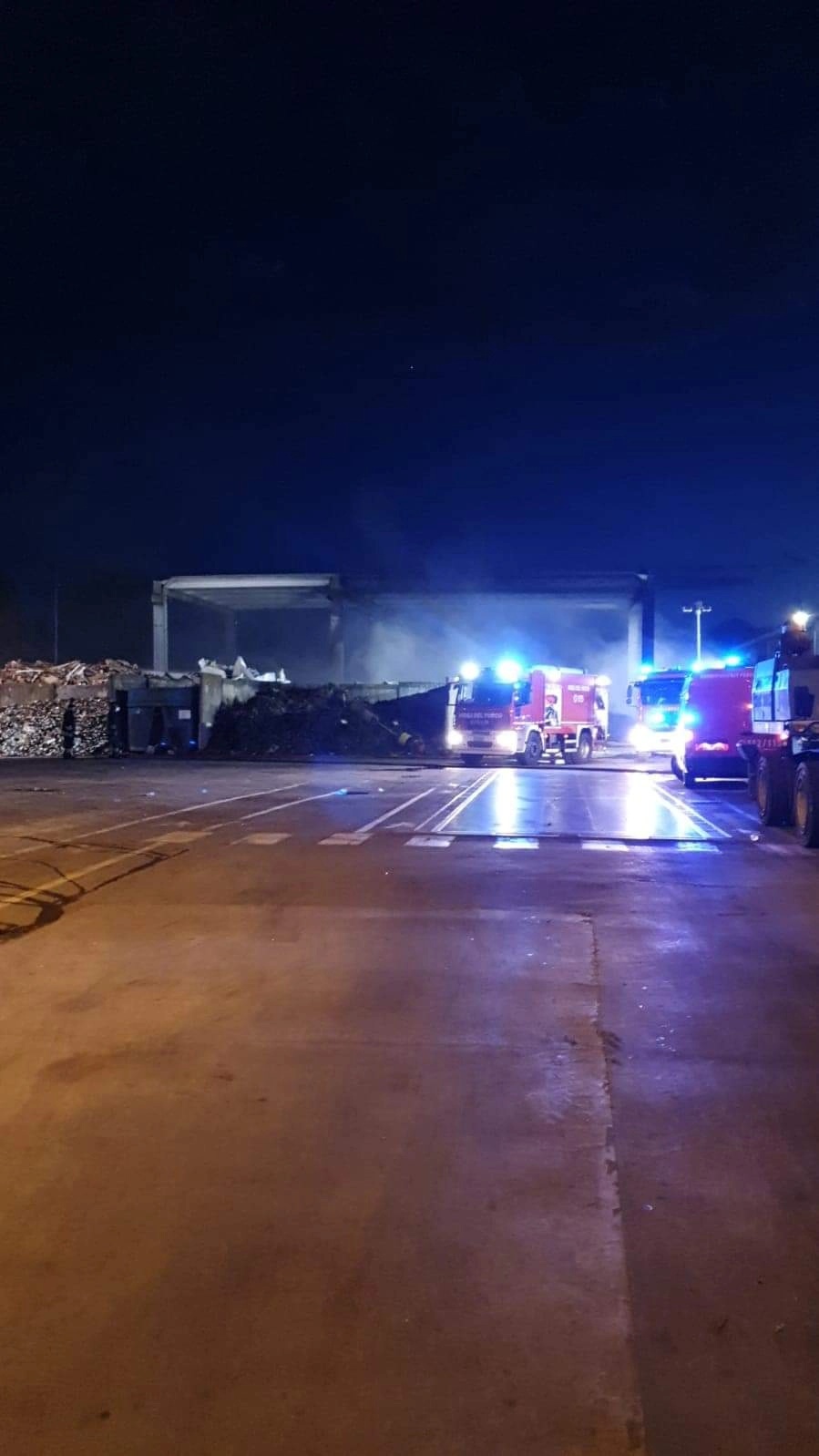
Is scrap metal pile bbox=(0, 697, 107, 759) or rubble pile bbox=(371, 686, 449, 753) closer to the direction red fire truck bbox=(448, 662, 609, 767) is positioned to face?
the scrap metal pile

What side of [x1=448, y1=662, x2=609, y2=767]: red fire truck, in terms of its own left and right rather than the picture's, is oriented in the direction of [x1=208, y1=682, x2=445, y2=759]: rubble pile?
right

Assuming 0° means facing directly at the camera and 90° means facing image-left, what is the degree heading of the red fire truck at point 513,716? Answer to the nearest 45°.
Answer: approximately 45°

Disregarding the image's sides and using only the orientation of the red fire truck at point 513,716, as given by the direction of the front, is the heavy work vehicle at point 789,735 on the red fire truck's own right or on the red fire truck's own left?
on the red fire truck's own left

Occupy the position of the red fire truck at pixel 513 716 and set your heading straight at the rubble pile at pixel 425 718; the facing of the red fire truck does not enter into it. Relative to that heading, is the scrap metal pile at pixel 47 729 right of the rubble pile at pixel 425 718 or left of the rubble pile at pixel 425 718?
left

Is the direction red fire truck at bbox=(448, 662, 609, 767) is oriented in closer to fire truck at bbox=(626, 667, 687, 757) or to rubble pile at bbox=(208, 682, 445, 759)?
the rubble pile

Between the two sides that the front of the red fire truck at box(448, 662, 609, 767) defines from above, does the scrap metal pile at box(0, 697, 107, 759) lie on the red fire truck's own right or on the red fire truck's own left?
on the red fire truck's own right
